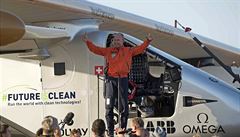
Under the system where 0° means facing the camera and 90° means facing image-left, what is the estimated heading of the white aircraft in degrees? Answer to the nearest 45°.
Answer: approximately 315°

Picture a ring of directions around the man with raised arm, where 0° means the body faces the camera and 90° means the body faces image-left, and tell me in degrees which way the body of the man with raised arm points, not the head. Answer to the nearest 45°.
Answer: approximately 0°
